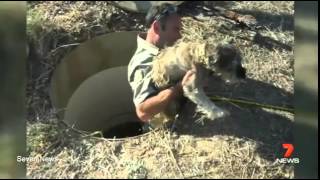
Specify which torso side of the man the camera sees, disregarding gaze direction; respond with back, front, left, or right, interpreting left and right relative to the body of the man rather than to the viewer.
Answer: right

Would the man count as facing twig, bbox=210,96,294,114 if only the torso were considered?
yes
